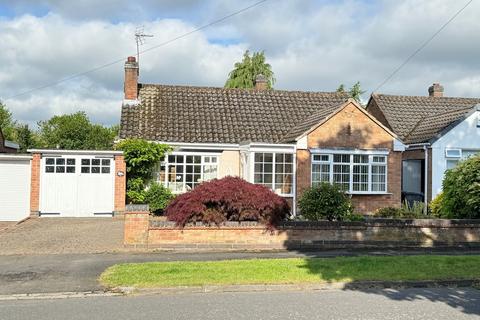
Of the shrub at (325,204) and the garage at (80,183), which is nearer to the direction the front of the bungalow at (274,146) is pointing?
the shrub

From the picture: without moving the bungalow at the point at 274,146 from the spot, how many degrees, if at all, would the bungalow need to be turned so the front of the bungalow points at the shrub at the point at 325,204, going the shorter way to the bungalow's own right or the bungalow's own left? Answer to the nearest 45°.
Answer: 0° — it already faces it

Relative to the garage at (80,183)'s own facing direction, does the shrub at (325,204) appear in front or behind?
in front

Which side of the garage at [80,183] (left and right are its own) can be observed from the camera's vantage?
front

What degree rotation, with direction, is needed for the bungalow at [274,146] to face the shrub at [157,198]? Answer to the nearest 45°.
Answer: approximately 90° to its right

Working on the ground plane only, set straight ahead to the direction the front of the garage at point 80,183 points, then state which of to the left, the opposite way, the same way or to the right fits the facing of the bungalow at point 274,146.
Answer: the same way

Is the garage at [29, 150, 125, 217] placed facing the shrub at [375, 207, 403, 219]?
no

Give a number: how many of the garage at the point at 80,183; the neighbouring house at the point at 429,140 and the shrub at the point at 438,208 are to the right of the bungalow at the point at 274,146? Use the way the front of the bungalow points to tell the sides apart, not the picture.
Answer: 1

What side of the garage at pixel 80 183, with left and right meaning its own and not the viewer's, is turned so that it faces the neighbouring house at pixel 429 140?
left

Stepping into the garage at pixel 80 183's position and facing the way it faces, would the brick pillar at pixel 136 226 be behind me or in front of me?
in front

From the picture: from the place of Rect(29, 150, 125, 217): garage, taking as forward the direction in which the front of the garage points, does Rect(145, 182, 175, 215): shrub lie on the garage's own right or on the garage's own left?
on the garage's own left

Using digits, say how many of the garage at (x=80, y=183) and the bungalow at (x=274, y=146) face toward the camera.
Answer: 2

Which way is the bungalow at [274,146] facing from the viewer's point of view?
toward the camera

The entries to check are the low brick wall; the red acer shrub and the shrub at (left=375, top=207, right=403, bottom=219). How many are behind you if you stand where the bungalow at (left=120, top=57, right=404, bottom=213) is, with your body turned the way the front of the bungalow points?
0

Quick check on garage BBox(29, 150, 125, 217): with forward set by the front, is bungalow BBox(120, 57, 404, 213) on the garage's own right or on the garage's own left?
on the garage's own left
